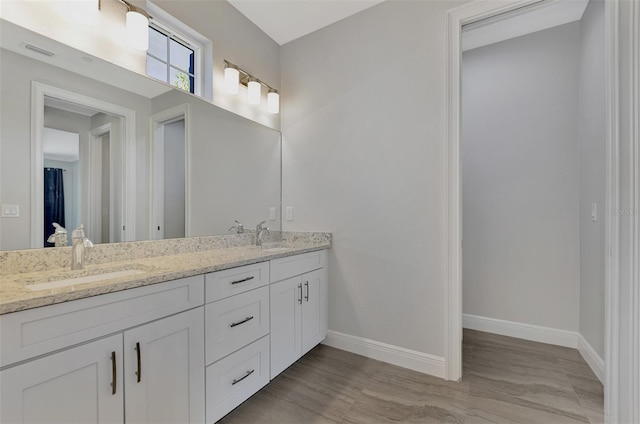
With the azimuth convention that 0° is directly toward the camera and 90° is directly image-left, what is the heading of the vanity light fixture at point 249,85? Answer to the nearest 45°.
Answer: approximately 315°

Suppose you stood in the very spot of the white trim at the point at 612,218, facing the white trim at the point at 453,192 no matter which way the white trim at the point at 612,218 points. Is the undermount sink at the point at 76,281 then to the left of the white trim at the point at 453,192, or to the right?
left

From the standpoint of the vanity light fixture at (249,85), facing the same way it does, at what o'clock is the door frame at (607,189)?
The door frame is roughly at 12 o'clock from the vanity light fixture.

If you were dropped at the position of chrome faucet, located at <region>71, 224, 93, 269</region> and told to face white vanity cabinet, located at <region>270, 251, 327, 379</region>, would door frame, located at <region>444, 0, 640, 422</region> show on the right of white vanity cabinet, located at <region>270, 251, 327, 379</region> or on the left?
right

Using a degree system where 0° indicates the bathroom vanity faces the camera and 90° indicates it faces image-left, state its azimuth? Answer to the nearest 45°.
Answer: approximately 315°

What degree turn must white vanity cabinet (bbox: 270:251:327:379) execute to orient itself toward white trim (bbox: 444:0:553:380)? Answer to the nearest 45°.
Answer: approximately 45° to its left
